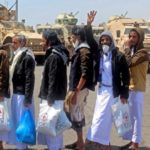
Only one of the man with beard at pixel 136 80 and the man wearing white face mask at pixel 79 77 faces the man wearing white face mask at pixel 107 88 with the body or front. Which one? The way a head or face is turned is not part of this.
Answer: the man with beard

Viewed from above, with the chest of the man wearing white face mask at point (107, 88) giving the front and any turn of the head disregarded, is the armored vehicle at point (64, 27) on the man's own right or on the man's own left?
on the man's own right

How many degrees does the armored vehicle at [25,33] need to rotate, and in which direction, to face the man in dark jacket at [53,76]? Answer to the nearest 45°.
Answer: approximately 45° to its right

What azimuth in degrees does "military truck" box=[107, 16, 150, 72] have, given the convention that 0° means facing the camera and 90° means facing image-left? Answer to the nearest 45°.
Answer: approximately 315°
